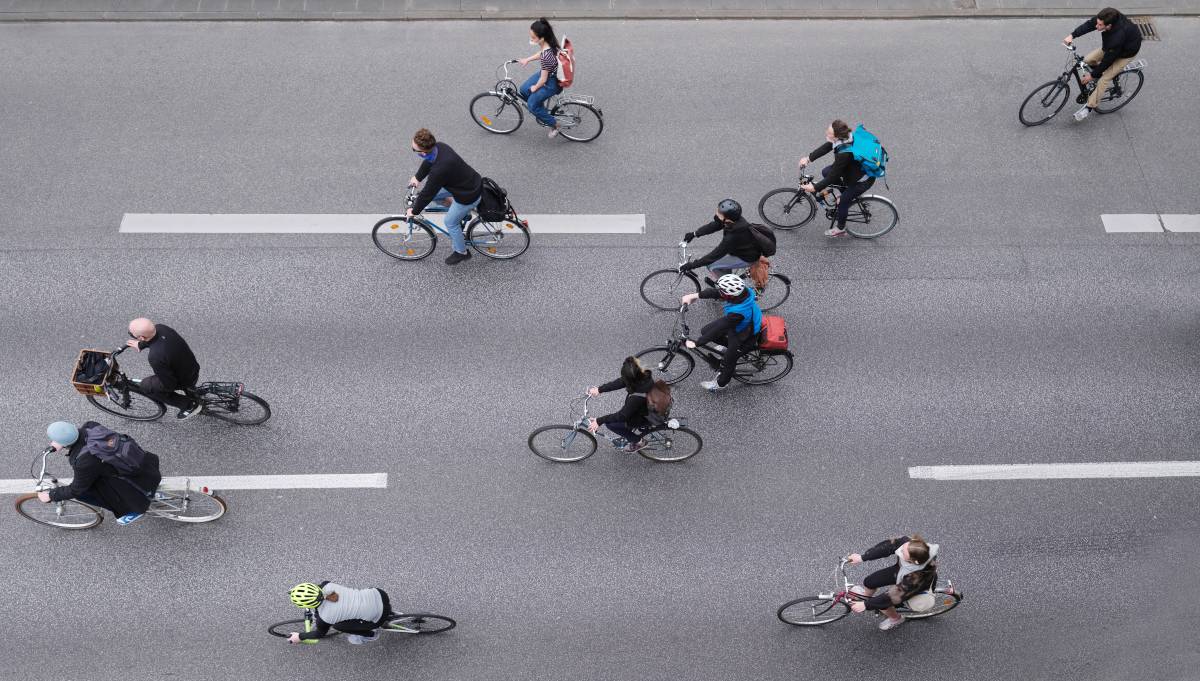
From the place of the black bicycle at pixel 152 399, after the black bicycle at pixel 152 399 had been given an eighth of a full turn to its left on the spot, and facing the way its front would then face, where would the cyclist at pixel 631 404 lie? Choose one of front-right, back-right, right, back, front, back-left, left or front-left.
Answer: left

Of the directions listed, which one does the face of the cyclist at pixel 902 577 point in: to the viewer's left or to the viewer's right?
to the viewer's left

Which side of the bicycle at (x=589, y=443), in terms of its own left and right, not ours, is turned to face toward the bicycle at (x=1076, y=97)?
back

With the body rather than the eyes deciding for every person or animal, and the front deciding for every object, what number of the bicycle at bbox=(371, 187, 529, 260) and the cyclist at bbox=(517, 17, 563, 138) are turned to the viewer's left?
2

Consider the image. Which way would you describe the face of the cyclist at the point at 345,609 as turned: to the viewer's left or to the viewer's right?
to the viewer's left

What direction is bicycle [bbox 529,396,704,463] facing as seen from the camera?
to the viewer's left

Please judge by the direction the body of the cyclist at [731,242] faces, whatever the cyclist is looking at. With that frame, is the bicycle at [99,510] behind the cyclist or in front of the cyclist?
in front

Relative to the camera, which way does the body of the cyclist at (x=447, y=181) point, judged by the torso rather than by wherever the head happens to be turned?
to the viewer's left

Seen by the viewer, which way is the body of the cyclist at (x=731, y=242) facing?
to the viewer's left

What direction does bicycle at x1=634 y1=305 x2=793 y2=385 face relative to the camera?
to the viewer's left

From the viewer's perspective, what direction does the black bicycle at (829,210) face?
to the viewer's left

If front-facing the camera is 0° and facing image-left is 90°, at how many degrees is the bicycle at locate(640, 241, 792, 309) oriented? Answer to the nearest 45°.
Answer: approximately 90°

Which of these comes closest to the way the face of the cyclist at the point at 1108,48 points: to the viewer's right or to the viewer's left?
to the viewer's left

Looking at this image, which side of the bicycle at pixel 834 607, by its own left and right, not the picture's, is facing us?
left
